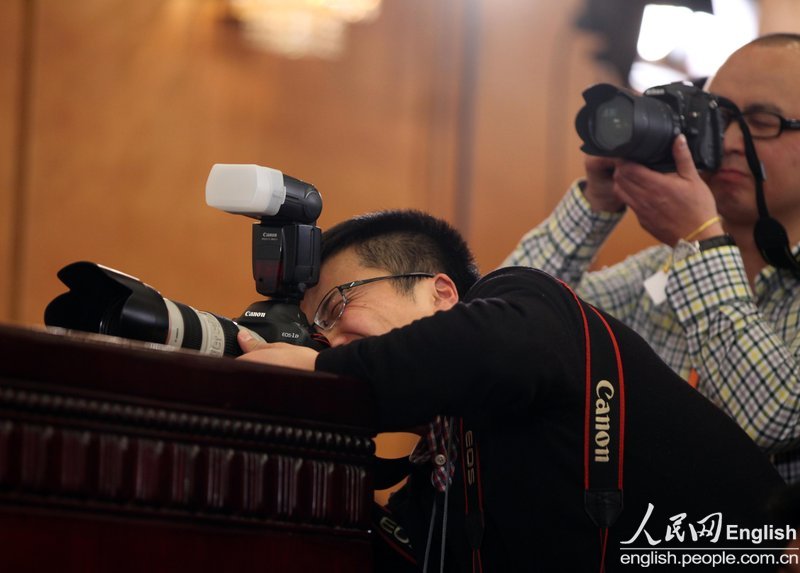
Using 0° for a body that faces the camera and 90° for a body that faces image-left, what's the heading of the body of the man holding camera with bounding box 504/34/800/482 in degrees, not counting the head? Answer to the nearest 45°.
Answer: approximately 45°

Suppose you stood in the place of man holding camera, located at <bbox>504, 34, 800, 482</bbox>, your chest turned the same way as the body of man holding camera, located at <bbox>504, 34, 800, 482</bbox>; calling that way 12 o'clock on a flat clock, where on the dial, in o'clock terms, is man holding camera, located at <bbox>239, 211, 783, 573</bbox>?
man holding camera, located at <bbox>239, 211, 783, 573</bbox> is roughly at 11 o'clock from man holding camera, located at <bbox>504, 34, 800, 482</bbox>.

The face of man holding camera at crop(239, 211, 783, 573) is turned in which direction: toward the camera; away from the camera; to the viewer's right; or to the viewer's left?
to the viewer's left
